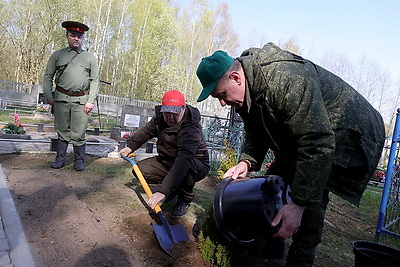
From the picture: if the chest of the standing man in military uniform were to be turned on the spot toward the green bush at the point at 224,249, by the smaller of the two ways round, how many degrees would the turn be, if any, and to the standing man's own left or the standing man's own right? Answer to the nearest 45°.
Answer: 0° — they already face it

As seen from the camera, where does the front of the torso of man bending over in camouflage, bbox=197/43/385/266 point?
to the viewer's left

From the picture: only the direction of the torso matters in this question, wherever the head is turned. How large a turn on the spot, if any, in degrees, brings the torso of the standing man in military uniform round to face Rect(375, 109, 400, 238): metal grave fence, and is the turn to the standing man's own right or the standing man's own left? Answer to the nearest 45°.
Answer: approximately 45° to the standing man's own left

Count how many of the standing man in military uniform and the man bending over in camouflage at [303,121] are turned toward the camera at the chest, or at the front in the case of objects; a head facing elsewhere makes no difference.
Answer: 1

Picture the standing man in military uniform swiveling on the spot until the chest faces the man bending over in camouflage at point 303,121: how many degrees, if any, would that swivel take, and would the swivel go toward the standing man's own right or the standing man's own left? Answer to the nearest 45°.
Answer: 0° — they already face them

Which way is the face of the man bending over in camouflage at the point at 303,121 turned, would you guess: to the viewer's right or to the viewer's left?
to the viewer's left

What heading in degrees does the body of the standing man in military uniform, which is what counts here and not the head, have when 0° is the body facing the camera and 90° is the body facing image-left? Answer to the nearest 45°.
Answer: approximately 0°

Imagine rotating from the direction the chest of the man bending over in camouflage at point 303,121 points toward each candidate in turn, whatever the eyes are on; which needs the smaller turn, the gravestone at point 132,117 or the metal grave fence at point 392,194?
the gravestone
